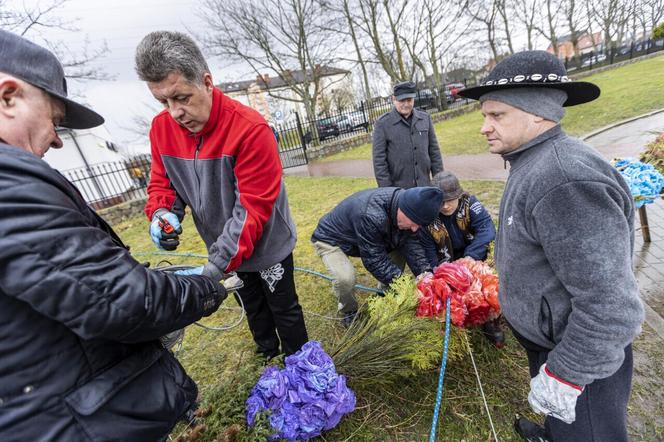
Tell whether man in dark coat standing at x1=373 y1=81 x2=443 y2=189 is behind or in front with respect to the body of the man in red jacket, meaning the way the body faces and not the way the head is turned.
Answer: behind

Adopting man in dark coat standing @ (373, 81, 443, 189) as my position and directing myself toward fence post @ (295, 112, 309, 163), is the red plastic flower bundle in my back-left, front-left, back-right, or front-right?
back-left

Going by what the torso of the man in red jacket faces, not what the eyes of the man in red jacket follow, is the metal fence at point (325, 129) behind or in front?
behind

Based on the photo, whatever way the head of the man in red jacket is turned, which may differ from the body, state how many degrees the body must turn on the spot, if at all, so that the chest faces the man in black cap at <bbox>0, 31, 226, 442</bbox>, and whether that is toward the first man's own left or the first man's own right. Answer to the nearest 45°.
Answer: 0° — they already face them

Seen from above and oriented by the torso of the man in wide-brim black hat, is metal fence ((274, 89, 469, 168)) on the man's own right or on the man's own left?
on the man's own right

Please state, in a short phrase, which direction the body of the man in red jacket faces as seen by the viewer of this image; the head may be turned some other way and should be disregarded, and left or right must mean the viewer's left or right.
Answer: facing the viewer and to the left of the viewer

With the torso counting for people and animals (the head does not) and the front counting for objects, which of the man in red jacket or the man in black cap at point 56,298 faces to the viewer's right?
the man in black cap

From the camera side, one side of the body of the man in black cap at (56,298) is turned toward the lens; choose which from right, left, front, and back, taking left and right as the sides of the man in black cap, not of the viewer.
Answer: right

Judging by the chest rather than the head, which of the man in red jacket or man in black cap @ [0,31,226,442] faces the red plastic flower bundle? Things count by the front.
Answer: the man in black cap

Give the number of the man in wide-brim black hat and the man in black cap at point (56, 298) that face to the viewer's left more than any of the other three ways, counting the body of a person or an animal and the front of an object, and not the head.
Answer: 1

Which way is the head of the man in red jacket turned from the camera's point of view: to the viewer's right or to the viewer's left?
to the viewer's left

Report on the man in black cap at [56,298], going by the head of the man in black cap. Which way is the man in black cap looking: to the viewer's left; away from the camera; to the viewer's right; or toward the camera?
to the viewer's right

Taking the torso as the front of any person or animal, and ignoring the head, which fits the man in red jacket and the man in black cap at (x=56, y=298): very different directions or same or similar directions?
very different directions

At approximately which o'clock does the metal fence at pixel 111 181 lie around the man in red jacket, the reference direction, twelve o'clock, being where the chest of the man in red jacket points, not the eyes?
The metal fence is roughly at 4 o'clock from the man in red jacket.

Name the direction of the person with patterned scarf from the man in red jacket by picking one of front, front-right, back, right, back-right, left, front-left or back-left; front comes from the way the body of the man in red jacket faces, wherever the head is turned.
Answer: back-left

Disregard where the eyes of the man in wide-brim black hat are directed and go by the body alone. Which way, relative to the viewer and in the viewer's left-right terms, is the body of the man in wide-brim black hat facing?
facing to the left of the viewer
